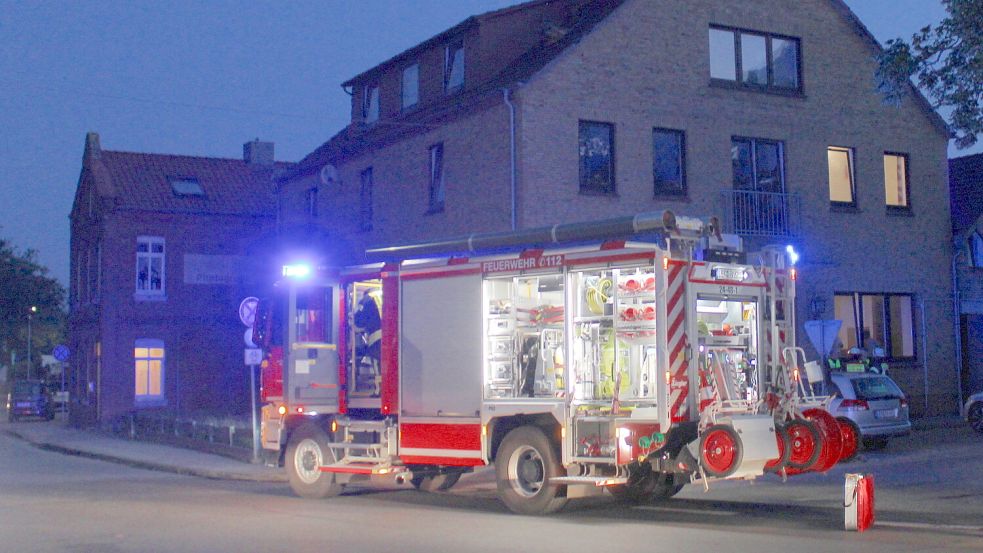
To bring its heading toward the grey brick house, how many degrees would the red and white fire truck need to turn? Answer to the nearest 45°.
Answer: approximately 45° to its right

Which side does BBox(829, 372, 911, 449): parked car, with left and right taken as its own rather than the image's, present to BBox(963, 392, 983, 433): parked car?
right

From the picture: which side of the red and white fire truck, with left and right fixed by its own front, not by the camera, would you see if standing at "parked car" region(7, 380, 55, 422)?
front

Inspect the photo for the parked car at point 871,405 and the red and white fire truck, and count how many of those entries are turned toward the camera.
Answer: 0

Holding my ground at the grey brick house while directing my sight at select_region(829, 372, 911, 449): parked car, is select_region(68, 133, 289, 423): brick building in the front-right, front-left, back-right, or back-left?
back-right

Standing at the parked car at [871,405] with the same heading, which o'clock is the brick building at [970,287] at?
The brick building is roughly at 2 o'clock from the parked car.

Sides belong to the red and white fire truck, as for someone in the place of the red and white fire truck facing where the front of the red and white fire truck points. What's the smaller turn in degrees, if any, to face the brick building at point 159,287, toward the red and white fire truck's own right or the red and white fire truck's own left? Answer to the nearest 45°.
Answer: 0° — it already faces it

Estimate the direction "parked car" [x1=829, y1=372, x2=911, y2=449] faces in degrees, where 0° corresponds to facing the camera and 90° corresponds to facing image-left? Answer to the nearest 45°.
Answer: approximately 135°

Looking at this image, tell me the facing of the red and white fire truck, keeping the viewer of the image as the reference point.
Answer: facing away from the viewer and to the left of the viewer

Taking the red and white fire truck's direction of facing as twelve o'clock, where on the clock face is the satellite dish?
The satellite dish is roughly at 1 o'clock from the red and white fire truck.

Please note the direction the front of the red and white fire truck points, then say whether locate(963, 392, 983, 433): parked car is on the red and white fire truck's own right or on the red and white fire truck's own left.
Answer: on the red and white fire truck's own right
